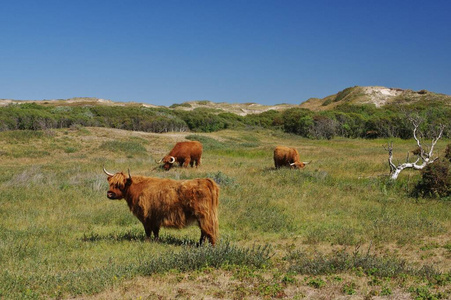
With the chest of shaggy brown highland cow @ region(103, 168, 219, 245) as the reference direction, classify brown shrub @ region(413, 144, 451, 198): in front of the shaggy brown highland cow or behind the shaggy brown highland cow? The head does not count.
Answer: behind

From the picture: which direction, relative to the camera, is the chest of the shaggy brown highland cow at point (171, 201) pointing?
to the viewer's left

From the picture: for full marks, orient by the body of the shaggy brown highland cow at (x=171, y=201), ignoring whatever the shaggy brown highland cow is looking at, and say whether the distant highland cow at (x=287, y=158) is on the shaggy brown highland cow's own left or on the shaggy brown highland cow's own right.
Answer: on the shaggy brown highland cow's own right

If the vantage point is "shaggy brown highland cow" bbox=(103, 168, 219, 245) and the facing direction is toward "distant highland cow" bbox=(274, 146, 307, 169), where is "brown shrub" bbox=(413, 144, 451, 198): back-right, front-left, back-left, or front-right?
front-right

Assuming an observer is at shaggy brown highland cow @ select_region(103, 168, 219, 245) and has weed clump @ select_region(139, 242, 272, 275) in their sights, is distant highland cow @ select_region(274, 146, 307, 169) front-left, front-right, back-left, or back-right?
back-left

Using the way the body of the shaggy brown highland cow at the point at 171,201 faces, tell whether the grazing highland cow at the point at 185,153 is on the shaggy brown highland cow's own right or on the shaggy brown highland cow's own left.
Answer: on the shaggy brown highland cow's own right
